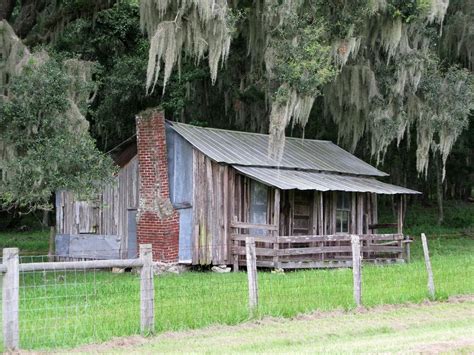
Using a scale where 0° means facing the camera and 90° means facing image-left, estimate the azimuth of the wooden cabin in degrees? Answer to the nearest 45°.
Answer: approximately 315°

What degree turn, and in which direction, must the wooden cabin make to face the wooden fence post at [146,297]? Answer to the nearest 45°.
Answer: approximately 45° to its right

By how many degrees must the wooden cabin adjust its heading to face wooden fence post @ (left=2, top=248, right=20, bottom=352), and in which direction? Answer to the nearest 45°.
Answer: approximately 45° to its right

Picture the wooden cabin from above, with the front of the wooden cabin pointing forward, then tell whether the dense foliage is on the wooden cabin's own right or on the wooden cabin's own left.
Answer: on the wooden cabin's own right
